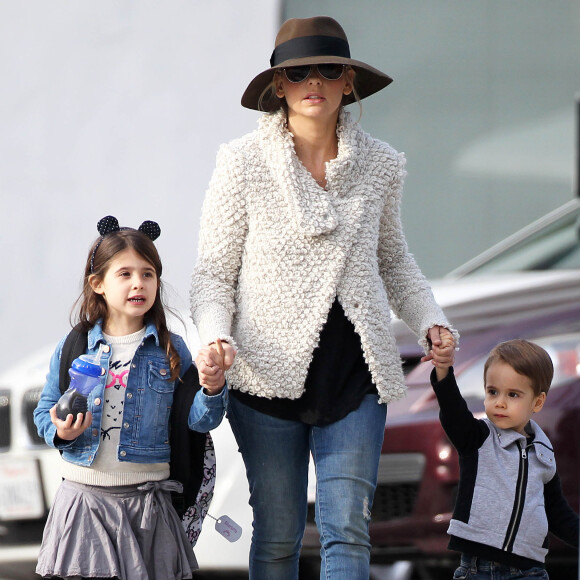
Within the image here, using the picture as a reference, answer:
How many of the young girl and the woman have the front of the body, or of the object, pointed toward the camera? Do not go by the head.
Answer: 2

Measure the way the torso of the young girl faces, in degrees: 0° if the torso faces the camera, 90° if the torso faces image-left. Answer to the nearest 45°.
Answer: approximately 0°

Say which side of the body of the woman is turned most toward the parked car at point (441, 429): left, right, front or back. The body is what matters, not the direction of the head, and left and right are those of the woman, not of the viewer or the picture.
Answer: back
